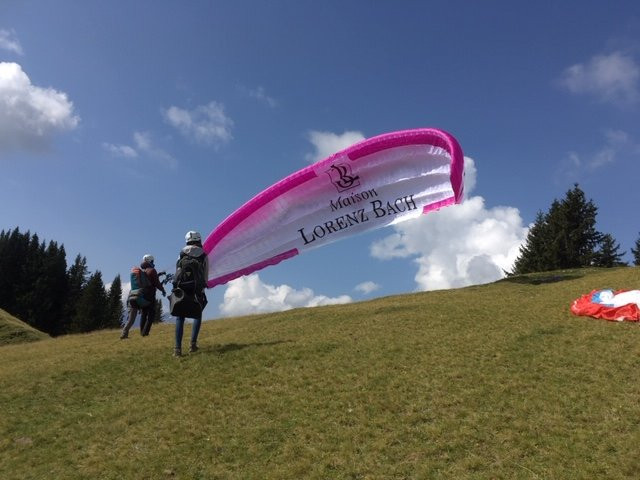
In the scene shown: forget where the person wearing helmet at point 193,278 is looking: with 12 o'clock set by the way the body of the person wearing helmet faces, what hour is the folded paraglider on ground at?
The folded paraglider on ground is roughly at 3 o'clock from the person wearing helmet.

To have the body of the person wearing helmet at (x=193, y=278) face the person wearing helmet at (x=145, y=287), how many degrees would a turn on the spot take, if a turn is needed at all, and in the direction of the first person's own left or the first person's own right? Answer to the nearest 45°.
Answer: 0° — they already face them

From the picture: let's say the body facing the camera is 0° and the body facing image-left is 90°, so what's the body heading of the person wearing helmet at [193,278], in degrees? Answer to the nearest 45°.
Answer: approximately 180°
